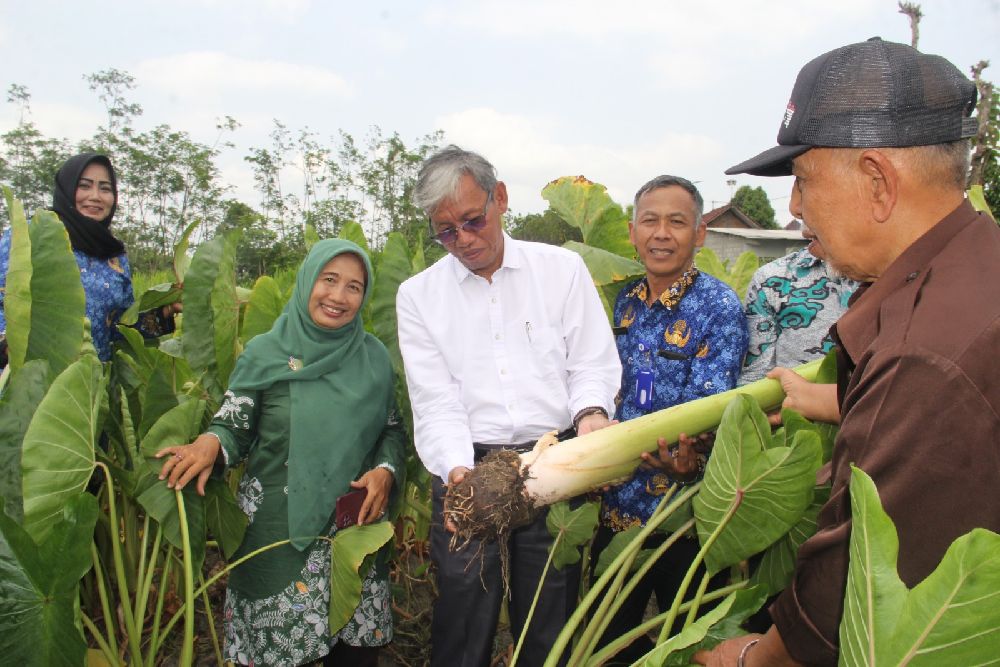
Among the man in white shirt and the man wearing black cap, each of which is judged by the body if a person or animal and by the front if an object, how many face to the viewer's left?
1

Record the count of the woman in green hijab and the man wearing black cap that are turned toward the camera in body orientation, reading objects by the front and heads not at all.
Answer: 1

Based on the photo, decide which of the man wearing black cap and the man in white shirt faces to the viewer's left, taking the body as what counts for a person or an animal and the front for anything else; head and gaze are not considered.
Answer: the man wearing black cap

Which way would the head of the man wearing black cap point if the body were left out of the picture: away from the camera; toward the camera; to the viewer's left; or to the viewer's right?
to the viewer's left

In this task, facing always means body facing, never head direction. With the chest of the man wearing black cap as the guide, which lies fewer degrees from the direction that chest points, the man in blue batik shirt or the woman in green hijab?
the woman in green hijab

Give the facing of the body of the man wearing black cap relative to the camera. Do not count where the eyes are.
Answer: to the viewer's left

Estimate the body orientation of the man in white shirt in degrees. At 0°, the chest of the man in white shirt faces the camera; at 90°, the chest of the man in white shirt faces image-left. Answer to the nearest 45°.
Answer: approximately 0°
